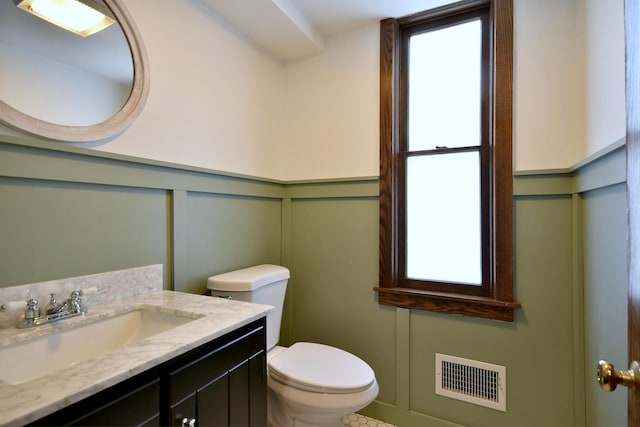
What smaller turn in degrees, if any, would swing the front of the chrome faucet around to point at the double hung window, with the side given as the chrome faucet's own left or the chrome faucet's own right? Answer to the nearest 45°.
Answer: approximately 45° to the chrome faucet's own left

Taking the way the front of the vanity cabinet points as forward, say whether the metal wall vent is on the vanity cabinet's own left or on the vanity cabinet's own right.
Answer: on the vanity cabinet's own left

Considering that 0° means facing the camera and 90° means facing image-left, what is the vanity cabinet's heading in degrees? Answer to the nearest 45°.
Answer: approximately 315°

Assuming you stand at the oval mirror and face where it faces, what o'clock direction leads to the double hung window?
The double hung window is roughly at 11 o'clock from the oval mirror.

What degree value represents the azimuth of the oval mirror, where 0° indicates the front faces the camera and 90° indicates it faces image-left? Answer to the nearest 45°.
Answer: approximately 315°

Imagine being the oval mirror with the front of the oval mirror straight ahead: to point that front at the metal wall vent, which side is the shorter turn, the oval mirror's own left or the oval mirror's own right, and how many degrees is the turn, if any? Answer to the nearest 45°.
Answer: approximately 45° to the oval mirror's own left
